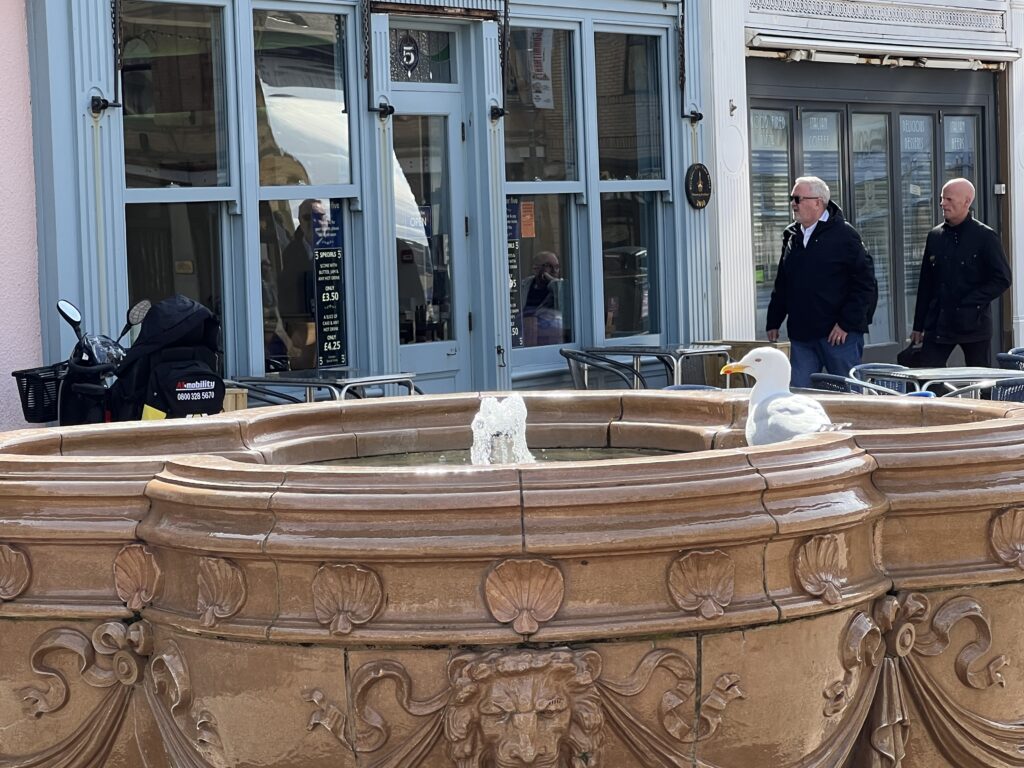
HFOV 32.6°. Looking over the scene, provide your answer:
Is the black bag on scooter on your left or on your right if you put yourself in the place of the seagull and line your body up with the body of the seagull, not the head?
on your right

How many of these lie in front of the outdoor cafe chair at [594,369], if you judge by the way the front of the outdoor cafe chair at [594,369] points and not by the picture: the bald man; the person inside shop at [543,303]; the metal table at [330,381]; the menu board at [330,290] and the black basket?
1

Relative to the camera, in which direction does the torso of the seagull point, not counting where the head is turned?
to the viewer's left

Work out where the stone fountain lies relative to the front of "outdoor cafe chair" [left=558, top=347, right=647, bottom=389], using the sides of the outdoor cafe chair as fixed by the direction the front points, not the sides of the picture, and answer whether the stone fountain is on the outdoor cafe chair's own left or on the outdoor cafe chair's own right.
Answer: on the outdoor cafe chair's own right

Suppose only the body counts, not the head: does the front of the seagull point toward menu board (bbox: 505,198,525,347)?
no

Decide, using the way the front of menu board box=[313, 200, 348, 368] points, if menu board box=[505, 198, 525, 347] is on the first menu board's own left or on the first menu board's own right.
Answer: on the first menu board's own left

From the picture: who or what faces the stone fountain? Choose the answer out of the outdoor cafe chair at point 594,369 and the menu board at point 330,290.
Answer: the menu board

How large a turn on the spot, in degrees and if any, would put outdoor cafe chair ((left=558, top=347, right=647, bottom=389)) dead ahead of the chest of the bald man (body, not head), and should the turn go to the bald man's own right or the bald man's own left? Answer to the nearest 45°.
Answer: approximately 45° to the bald man's own right

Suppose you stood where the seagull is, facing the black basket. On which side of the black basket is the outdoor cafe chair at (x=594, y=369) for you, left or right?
right

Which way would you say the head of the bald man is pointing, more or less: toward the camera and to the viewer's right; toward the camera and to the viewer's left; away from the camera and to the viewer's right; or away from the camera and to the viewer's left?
toward the camera and to the viewer's left

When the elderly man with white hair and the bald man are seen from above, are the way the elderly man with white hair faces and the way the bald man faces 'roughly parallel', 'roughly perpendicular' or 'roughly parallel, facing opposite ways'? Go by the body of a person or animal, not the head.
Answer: roughly parallel

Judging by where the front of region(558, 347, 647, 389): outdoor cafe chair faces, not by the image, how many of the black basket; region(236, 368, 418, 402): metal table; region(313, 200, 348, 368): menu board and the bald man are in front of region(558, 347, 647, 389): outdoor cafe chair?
1

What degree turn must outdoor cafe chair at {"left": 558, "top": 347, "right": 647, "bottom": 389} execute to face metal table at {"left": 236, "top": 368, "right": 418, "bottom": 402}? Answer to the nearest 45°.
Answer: approximately 135° to its right

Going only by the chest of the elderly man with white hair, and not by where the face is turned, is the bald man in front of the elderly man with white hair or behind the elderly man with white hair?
behind

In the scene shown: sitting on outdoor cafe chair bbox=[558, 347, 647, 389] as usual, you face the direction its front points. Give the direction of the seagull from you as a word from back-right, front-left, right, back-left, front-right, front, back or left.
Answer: right

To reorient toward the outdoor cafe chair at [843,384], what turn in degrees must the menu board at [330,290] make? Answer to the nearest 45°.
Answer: approximately 45° to its left

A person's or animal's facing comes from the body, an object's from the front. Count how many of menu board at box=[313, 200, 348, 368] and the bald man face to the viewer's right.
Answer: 0

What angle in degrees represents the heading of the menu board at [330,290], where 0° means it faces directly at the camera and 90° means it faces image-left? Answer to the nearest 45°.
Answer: approximately 0°

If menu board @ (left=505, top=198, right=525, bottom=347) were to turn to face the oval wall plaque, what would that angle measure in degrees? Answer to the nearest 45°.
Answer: approximately 135° to its left

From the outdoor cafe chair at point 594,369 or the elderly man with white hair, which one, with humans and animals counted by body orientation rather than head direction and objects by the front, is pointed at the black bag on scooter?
the elderly man with white hair
